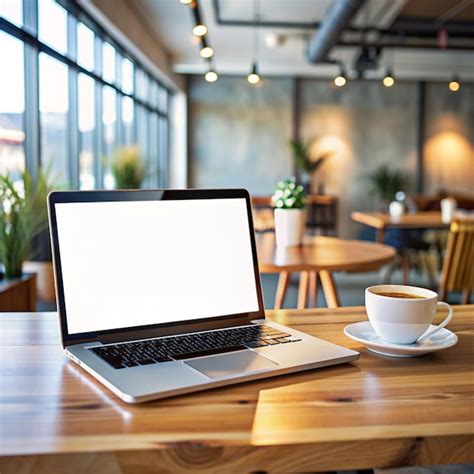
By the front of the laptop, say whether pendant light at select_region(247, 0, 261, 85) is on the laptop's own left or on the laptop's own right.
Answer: on the laptop's own left

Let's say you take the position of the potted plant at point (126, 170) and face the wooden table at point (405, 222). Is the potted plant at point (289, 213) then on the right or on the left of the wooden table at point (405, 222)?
right

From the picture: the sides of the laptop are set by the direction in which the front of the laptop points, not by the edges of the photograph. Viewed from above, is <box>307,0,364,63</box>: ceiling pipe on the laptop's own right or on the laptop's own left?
on the laptop's own left

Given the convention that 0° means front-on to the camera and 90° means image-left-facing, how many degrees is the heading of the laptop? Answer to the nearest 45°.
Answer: approximately 315°

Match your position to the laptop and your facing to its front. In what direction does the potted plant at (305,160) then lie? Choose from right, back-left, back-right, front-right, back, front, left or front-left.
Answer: back-left

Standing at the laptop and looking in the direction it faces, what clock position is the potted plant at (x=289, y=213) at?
The potted plant is roughly at 8 o'clock from the laptop.

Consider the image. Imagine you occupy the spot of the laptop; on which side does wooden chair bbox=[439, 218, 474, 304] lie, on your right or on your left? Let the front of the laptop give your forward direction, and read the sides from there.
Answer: on your left
